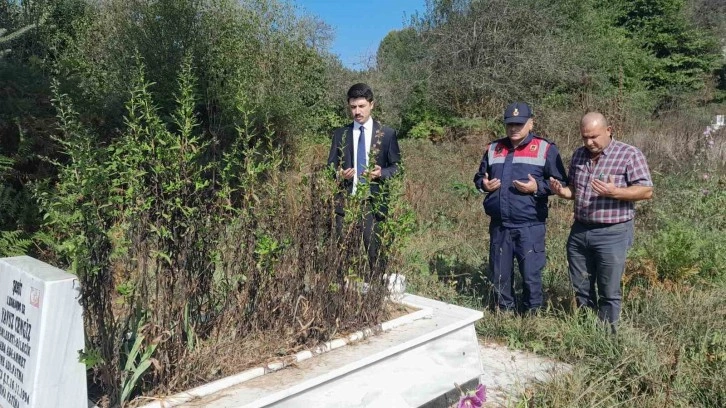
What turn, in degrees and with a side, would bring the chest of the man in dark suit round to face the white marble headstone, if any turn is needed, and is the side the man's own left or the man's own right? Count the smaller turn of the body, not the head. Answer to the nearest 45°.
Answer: approximately 45° to the man's own right

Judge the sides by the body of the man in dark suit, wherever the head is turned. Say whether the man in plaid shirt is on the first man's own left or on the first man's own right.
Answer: on the first man's own left

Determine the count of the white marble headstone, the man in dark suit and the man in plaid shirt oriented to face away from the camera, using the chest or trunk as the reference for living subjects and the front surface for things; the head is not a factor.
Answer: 0

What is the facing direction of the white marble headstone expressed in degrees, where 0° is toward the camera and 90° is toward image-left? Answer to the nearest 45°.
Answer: approximately 45°

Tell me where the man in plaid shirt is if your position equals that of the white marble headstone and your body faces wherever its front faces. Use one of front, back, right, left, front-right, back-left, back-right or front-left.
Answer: back-left

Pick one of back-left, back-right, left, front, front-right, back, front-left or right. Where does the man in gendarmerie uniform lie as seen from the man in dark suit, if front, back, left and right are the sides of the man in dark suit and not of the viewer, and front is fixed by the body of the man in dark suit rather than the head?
left

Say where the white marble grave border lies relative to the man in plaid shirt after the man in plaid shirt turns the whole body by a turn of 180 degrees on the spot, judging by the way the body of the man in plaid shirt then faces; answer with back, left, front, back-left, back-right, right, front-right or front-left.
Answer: back

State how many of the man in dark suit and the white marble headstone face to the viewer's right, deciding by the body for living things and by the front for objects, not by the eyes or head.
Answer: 0

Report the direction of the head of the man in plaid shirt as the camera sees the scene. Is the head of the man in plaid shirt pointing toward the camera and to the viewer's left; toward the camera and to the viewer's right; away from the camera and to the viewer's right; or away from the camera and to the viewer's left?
toward the camera and to the viewer's left

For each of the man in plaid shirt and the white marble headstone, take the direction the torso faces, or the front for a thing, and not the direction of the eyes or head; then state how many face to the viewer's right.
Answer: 0

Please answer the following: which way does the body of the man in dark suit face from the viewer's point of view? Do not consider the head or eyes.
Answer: toward the camera

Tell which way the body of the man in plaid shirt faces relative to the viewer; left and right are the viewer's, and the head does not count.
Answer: facing the viewer and to the left of the viewer
